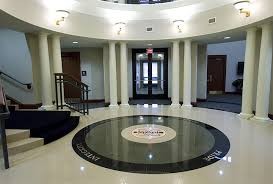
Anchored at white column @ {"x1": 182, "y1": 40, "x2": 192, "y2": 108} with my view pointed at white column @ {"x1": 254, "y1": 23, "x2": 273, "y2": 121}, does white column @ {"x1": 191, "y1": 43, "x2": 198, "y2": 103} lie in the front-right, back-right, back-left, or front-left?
back-left

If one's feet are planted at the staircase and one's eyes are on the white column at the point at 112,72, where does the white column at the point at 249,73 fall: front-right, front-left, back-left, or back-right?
front-right

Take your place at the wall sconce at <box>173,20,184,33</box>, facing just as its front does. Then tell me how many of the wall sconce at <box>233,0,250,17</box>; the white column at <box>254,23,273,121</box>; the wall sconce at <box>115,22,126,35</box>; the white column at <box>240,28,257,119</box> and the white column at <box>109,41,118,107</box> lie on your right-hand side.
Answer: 2

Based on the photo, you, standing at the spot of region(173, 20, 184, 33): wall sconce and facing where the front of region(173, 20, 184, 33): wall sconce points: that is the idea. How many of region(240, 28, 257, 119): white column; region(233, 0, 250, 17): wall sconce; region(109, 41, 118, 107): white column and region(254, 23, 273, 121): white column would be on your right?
1

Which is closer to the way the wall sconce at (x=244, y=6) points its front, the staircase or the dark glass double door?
the staircase

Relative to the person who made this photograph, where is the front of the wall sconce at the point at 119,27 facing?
facing the viewer

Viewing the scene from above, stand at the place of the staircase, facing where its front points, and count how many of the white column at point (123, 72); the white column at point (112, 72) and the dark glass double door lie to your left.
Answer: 3

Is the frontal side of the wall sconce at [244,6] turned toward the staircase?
yes

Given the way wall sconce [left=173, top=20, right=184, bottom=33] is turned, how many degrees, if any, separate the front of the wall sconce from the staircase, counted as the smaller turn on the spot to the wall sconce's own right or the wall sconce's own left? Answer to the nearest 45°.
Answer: approximately 45° to the wall sconce's own right

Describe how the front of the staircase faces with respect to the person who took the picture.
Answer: facing the viewer and to the right of the viewer

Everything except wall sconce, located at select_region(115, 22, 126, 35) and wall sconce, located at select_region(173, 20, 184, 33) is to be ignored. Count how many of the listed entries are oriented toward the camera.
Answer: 2

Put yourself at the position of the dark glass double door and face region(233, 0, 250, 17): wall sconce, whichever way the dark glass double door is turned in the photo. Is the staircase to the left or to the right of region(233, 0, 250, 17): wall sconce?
right

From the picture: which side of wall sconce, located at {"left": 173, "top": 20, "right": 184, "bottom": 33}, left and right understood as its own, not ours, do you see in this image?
front

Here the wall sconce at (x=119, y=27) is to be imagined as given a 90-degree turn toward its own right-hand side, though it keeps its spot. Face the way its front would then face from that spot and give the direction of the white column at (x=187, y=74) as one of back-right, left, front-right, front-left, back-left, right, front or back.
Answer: back
